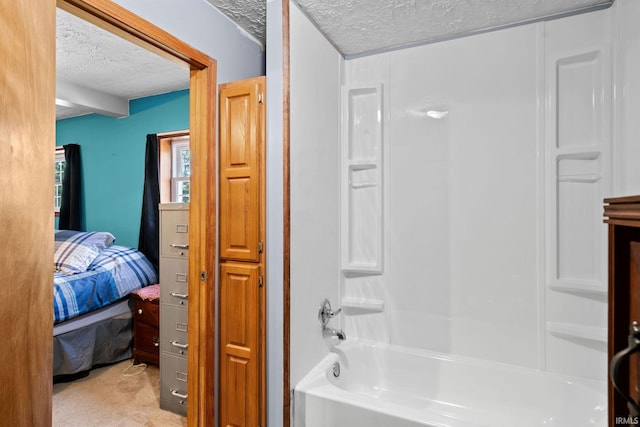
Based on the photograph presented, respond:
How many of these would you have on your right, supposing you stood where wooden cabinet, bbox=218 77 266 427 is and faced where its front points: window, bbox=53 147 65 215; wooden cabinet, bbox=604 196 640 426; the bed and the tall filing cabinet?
3

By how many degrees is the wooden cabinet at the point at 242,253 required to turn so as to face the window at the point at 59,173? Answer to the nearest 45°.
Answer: approximately 90° to its right

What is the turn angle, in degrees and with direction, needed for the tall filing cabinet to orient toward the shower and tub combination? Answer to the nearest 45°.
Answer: approximately 90° to its left

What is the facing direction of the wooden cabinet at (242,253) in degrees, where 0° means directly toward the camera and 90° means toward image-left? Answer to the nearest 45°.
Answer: approximately 45°

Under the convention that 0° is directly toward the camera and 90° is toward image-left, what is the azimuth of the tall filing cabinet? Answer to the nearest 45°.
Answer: approximately 45°

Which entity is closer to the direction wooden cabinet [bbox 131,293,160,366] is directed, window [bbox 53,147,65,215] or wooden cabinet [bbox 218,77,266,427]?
the wooden cabinet
